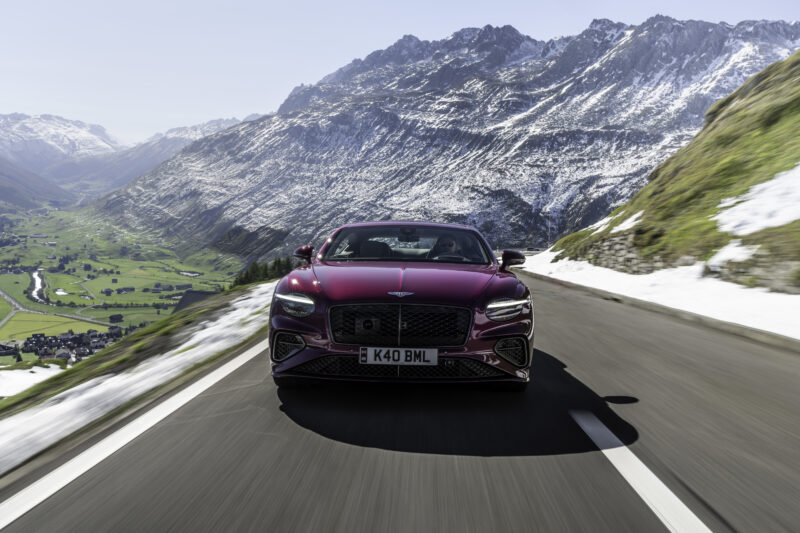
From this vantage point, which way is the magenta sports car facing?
toward the camera
